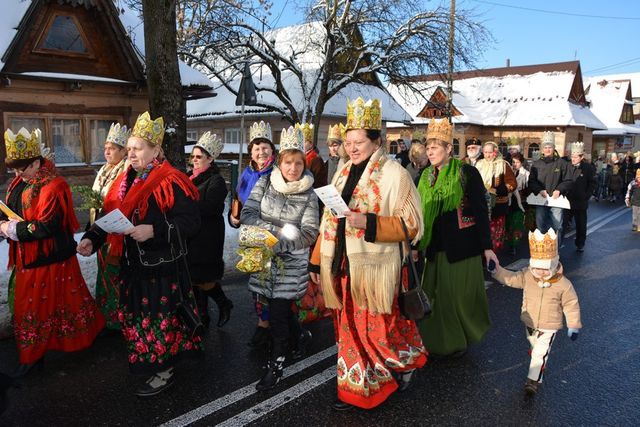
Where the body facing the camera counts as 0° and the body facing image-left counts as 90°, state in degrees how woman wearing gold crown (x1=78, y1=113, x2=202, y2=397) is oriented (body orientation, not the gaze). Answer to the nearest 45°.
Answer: approximately 45°

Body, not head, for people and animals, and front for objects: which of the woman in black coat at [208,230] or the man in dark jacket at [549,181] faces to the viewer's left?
the woman in black coat

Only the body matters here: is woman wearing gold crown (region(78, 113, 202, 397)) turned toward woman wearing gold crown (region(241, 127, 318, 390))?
no

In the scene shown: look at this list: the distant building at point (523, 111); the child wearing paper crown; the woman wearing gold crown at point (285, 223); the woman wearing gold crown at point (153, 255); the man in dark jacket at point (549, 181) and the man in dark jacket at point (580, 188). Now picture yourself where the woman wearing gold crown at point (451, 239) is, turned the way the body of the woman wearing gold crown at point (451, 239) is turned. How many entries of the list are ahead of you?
2

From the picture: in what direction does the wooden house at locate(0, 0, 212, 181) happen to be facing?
toward the camera

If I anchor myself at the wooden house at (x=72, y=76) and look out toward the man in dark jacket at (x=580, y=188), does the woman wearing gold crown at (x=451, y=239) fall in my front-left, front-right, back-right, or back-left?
front-right

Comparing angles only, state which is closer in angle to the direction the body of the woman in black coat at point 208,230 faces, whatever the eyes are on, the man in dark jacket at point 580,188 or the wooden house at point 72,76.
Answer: the wooden house

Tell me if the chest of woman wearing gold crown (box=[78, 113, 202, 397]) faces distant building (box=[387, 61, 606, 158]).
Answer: no

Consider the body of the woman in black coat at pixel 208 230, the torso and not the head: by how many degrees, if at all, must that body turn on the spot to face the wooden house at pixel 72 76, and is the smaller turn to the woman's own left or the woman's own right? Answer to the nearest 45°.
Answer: approximately 90° to the woman's own right

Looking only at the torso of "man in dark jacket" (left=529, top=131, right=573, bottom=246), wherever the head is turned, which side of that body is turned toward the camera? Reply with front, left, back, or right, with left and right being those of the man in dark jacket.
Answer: front

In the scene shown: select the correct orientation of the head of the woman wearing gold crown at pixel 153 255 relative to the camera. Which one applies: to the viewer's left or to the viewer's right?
to the viewer's left

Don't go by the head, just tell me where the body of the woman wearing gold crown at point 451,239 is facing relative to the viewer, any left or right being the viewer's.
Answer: facing the viewer and to the left of the viewer

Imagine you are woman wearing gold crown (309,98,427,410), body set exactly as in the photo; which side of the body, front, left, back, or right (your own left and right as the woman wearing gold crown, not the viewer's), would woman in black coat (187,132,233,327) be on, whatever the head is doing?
right

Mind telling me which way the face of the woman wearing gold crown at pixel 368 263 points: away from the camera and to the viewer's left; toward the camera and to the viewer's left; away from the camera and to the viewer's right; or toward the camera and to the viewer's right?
toward the camera and to the viewer's left

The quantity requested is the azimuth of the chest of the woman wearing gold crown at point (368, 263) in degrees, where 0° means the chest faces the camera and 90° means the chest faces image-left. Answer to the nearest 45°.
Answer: approximately 45°

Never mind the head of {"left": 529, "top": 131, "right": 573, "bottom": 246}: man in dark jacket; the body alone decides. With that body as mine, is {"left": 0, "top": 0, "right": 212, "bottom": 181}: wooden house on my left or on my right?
on my right

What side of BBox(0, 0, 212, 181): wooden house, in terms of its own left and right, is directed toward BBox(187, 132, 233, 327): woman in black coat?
front
